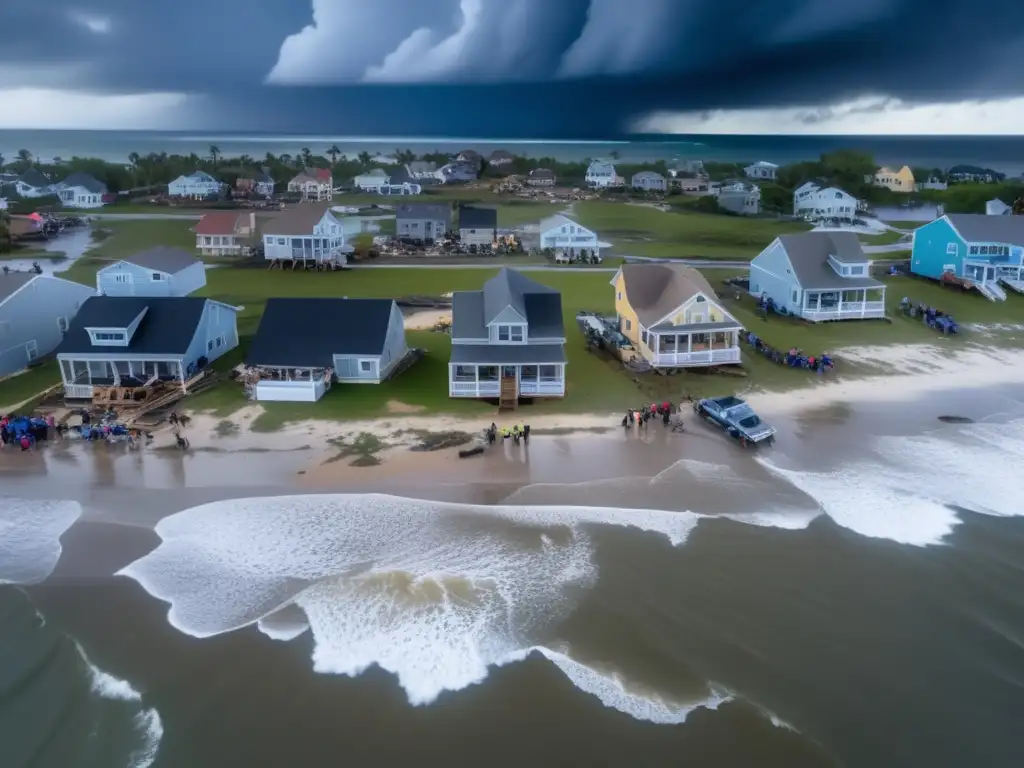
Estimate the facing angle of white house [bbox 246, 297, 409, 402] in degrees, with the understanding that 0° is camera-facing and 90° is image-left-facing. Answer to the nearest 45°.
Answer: approximately 0°

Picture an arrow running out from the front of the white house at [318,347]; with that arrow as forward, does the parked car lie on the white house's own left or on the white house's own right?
on the white house's own left

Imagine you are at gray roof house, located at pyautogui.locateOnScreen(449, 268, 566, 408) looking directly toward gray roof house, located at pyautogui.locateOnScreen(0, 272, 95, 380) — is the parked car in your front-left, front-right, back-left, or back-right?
back-left

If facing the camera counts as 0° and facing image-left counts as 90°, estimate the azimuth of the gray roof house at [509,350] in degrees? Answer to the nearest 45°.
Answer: approximately 0°

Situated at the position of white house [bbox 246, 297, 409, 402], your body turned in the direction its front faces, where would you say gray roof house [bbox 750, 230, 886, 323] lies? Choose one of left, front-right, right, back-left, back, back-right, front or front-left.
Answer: left

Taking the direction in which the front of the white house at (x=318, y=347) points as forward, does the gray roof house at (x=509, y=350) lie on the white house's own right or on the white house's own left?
on the white house's own left

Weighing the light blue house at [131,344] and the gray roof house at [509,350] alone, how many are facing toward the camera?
2

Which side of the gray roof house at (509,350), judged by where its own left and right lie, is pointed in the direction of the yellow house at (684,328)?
left

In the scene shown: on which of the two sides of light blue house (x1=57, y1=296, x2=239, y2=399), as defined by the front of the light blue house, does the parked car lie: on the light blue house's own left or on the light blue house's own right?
on the light blue house's own left

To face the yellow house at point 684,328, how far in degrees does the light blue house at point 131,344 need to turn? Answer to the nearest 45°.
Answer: approximately 90° to its left
